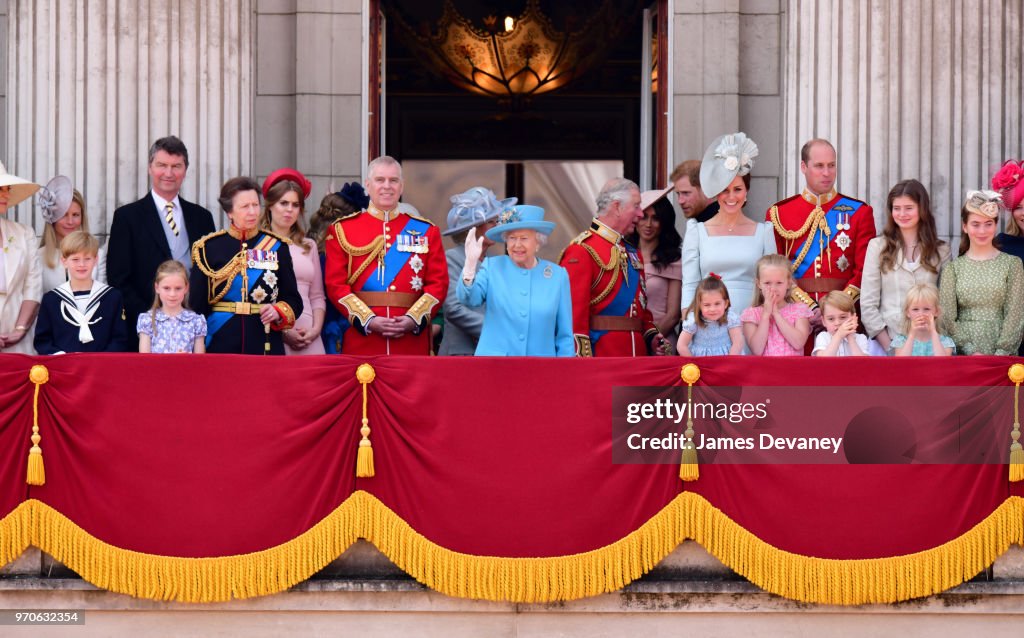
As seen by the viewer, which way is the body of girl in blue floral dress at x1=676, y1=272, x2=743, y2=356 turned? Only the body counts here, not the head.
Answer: toward the camera

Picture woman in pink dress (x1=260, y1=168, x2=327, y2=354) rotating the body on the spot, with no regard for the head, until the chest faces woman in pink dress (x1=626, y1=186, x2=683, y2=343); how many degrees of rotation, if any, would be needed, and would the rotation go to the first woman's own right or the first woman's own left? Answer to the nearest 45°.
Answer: approximately 90° to the first woman's own left

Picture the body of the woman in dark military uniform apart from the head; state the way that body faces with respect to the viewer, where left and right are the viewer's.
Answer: facing the viewer

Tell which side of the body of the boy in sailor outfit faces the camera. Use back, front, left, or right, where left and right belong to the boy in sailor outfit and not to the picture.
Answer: front

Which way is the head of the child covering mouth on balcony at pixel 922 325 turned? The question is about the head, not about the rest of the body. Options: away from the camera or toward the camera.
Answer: toward the camera

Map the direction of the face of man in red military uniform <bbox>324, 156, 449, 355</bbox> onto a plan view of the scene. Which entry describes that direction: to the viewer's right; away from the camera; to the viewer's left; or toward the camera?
toward the camera

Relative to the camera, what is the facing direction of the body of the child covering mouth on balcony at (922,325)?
toward the camera

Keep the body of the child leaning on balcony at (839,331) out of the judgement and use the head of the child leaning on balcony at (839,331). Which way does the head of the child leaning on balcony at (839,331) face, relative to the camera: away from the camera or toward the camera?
toward the camera

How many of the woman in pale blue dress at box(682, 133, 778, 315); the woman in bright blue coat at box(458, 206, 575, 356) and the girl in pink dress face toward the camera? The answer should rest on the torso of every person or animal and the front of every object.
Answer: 3

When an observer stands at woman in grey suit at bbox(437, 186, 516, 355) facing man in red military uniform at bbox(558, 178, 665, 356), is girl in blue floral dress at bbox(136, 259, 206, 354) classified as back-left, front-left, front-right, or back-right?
back-right
